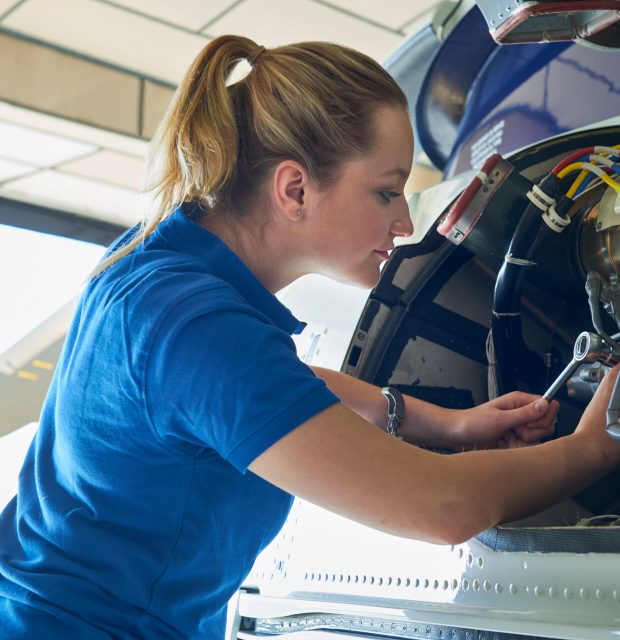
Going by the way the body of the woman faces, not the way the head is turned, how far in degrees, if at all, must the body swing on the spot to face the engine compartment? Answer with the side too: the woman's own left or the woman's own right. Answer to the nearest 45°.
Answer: approximately 45° to the woman's own left

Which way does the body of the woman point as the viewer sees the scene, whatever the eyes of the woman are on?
to the viewer's right

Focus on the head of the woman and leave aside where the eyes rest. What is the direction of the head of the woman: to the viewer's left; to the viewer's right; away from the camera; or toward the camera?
to the viewer's right
